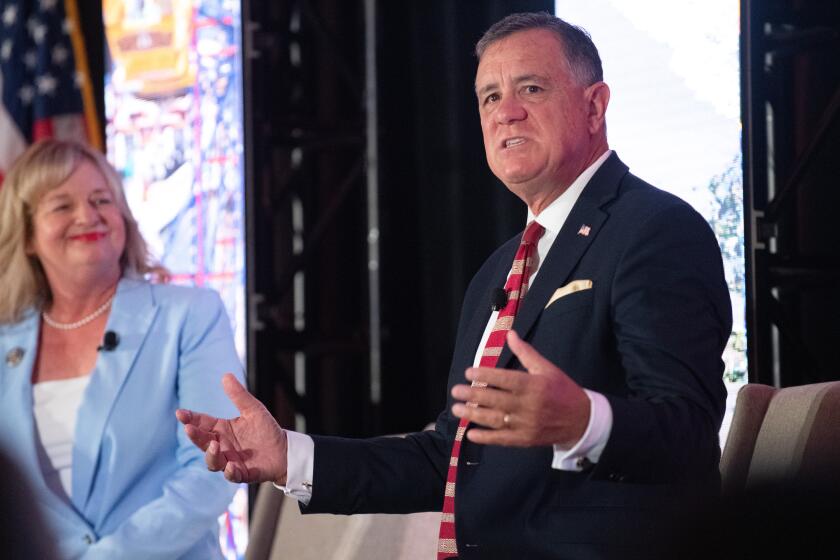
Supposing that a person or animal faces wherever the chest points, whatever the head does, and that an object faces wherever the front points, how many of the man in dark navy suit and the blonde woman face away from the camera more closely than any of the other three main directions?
0

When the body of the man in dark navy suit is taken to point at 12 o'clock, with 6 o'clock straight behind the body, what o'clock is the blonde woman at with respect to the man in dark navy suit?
The blonde woman is roughly at 3 o'clock from the man in dark navy suit.

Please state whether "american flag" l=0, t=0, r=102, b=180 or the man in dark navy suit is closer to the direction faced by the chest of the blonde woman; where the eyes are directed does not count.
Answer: the man in dark navy suit

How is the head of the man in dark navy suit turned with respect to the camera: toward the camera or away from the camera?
toward the camera

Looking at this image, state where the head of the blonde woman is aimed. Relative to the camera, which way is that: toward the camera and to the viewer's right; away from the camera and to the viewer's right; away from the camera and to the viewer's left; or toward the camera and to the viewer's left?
toward the camera and to the viewer's right

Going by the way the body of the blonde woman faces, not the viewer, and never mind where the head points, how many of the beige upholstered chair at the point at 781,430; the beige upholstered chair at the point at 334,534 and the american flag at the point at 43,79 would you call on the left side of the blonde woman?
2

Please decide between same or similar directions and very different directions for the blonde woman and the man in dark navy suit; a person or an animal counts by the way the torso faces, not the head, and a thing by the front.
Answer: same or similar directions

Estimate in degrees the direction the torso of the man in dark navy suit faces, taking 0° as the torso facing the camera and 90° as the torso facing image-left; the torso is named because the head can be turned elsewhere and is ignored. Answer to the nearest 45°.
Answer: approximately 45°

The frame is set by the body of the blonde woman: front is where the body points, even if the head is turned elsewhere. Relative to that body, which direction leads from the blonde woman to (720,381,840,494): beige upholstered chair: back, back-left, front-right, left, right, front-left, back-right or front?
left

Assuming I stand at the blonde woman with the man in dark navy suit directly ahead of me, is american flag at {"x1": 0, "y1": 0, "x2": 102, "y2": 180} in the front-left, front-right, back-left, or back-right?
back-left

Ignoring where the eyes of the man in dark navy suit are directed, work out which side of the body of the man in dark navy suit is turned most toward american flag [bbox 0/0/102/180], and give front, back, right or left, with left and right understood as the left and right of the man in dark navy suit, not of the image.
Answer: right
